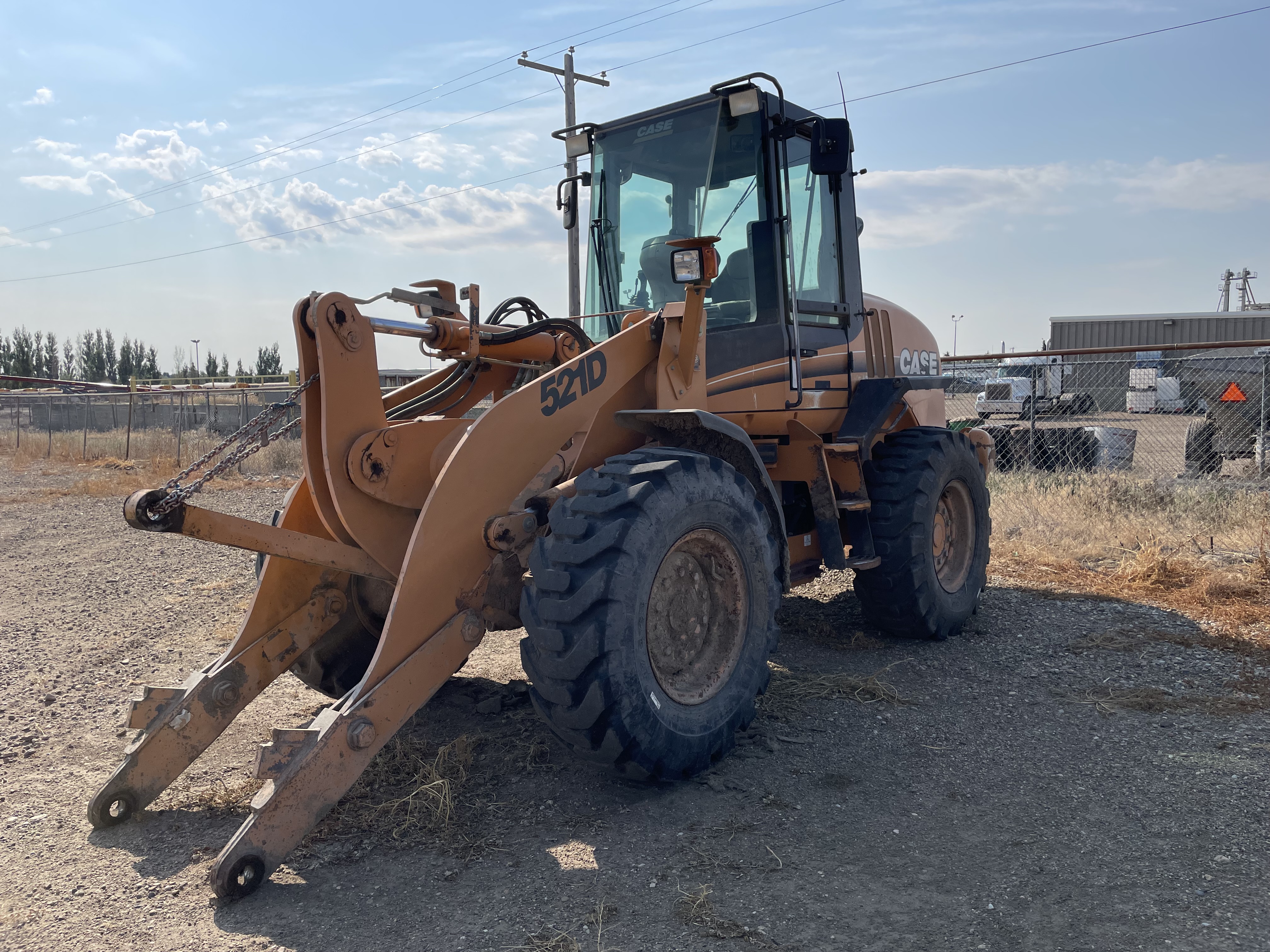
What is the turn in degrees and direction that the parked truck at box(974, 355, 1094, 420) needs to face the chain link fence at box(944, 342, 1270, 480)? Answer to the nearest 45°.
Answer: approximately 45° to its left

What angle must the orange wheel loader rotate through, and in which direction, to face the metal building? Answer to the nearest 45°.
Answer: approximately 180°

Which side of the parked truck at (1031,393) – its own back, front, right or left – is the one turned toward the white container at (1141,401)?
back

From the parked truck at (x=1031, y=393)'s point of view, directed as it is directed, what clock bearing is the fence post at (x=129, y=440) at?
The fence post is roughly at 1 o'clock from the parked truck.

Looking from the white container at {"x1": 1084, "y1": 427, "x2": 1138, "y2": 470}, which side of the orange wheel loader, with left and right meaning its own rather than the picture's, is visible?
back

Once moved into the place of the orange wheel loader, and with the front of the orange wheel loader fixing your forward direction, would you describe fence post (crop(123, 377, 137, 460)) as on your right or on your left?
on your right

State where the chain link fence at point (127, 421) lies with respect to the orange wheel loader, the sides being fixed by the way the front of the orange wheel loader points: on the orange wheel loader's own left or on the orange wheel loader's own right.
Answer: on the orange wheel loader's own right

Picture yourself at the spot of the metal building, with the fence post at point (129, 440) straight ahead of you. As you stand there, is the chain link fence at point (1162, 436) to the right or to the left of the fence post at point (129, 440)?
left

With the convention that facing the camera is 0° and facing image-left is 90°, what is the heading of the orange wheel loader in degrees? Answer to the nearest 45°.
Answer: approximately 45°

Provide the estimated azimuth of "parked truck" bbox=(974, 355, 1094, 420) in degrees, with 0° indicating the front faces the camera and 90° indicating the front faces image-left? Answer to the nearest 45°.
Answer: approximately 45°

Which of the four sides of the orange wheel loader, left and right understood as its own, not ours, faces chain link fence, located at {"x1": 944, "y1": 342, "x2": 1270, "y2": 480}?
back

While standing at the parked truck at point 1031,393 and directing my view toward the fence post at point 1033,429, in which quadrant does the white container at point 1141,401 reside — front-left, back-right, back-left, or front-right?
back-left

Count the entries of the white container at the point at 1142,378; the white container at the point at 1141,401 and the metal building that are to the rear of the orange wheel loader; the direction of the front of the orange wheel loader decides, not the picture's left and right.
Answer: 3

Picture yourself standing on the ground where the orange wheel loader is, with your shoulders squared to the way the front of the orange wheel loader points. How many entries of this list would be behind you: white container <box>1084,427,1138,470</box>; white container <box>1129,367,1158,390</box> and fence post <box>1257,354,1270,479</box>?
3

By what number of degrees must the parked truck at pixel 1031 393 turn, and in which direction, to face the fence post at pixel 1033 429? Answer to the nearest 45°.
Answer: approximately 45° to its left
